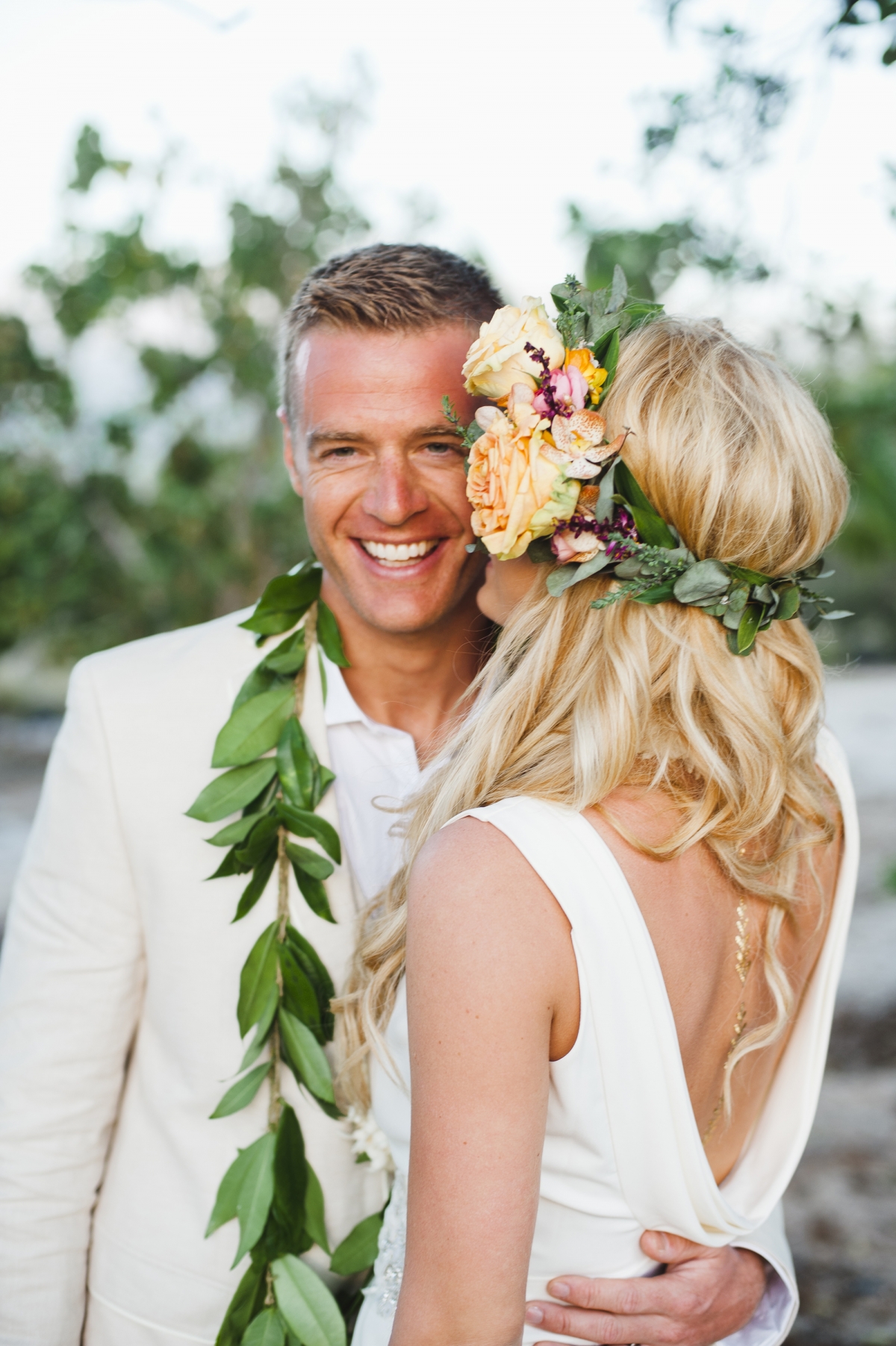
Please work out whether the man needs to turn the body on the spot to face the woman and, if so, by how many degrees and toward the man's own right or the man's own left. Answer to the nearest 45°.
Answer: approximately 45° to the man's own left

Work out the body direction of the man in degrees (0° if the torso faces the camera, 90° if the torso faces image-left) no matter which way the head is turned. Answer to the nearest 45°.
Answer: approximately 0°

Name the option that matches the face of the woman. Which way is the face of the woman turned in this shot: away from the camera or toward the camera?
away from the camera

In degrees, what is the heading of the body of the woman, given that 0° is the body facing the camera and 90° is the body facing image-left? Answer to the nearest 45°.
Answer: approximately 135°

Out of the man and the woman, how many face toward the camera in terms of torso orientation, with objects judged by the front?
1
